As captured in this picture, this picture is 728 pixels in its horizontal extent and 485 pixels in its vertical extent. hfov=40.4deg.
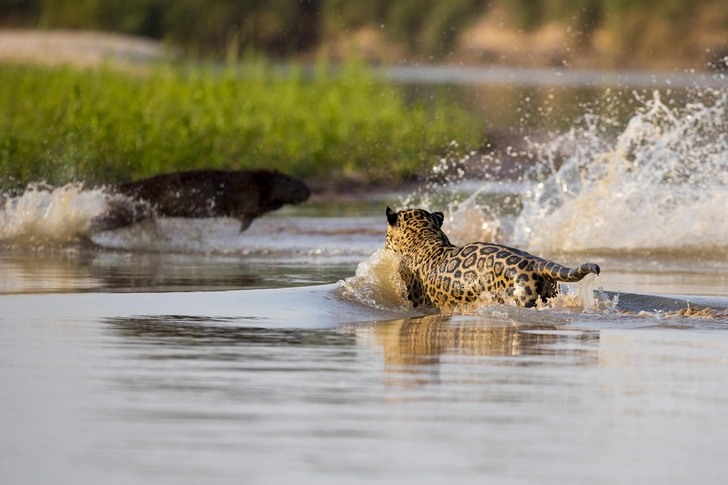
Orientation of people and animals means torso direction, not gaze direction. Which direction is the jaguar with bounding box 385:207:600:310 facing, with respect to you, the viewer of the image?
facing away from the viewer and to the left of the viewer
